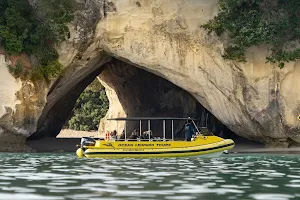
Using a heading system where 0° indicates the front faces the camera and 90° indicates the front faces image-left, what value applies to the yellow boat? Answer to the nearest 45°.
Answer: approximately 270°
